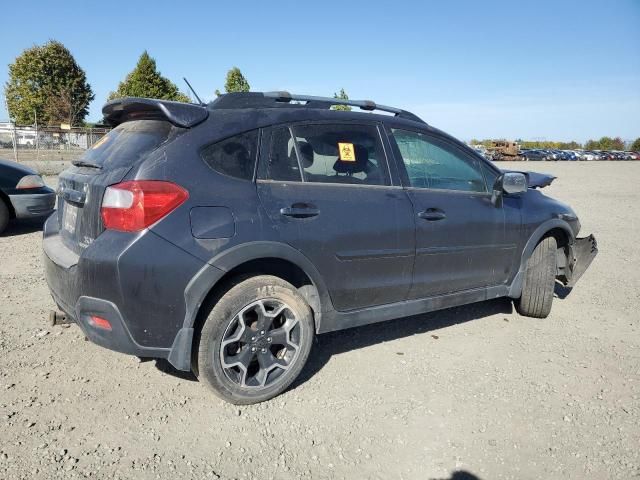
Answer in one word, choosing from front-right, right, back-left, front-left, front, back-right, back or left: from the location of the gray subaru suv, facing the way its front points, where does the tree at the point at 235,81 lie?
front-left

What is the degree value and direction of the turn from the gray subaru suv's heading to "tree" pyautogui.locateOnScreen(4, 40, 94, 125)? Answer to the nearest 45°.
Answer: approximately 90° to its left

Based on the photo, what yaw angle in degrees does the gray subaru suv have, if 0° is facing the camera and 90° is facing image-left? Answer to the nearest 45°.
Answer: approximately 225°

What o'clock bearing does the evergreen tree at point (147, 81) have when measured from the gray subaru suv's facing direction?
The evergreen tree is roughly at 10 o'clock from the gray subaru suv.

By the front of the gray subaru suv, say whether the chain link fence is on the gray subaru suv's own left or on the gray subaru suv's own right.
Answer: on the gray subaru suv's own left

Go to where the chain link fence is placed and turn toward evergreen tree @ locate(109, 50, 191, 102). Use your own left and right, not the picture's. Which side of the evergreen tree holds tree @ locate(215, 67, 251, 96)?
right

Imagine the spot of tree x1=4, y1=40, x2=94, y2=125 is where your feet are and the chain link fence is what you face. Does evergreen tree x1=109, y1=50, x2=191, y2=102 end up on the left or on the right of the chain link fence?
left

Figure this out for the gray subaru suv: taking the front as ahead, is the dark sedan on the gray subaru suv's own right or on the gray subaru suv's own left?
on the gray subaru suv's own left

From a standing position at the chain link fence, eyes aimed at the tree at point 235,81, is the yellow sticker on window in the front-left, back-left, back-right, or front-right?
back-right
